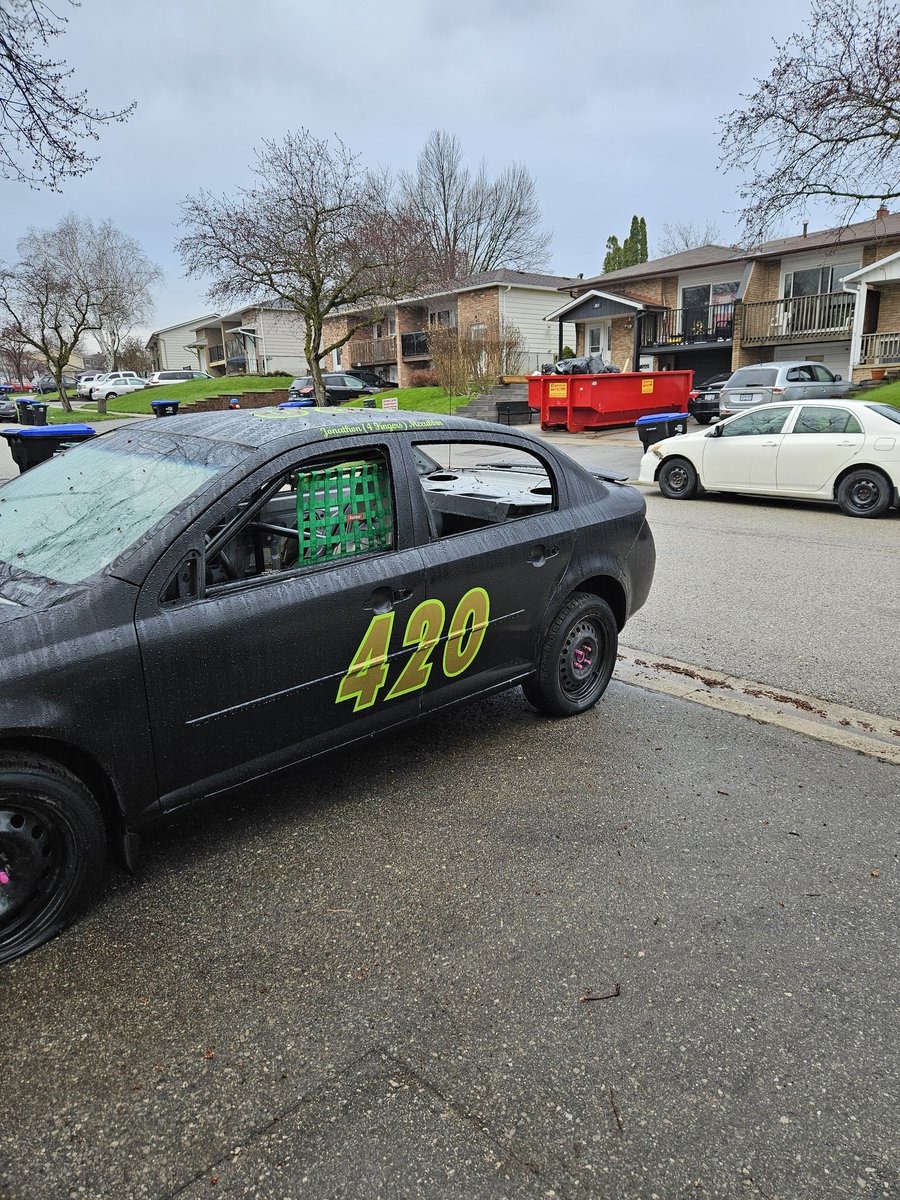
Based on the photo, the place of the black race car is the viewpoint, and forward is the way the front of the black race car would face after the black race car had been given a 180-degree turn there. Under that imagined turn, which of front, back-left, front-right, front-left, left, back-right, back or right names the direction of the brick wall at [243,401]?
front-left

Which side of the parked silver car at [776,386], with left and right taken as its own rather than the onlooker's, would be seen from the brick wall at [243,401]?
left

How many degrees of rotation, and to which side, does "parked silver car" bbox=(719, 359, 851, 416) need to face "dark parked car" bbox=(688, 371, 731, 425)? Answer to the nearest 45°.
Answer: approximately 90° to its left

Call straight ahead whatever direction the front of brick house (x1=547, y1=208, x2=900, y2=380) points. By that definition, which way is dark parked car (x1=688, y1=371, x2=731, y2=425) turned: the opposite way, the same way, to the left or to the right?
the opposite way

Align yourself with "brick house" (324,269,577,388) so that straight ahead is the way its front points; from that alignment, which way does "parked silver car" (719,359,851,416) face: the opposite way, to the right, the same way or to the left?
the opposite way

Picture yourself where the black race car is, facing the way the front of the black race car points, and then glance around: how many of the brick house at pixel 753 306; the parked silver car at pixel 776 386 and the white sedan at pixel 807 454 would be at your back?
3

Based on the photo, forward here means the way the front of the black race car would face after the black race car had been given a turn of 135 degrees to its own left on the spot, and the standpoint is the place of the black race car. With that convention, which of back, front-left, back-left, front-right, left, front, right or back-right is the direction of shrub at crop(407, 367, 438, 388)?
left

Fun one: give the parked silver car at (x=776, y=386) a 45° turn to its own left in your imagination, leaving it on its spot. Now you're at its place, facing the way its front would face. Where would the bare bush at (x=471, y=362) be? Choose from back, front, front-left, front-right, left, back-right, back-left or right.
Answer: front-left

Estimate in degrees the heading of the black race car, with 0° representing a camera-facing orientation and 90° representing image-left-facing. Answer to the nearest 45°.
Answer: approximately 45°

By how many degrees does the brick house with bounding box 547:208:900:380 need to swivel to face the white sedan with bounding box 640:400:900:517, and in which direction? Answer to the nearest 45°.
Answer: approximately 45° to its left

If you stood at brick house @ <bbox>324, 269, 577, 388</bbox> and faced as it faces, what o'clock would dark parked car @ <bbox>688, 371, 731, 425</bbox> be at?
The dark parked car is roughly at 10 o'clock from the brick house.

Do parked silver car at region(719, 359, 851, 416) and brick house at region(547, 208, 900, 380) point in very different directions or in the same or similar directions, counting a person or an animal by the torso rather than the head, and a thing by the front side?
very different directions
